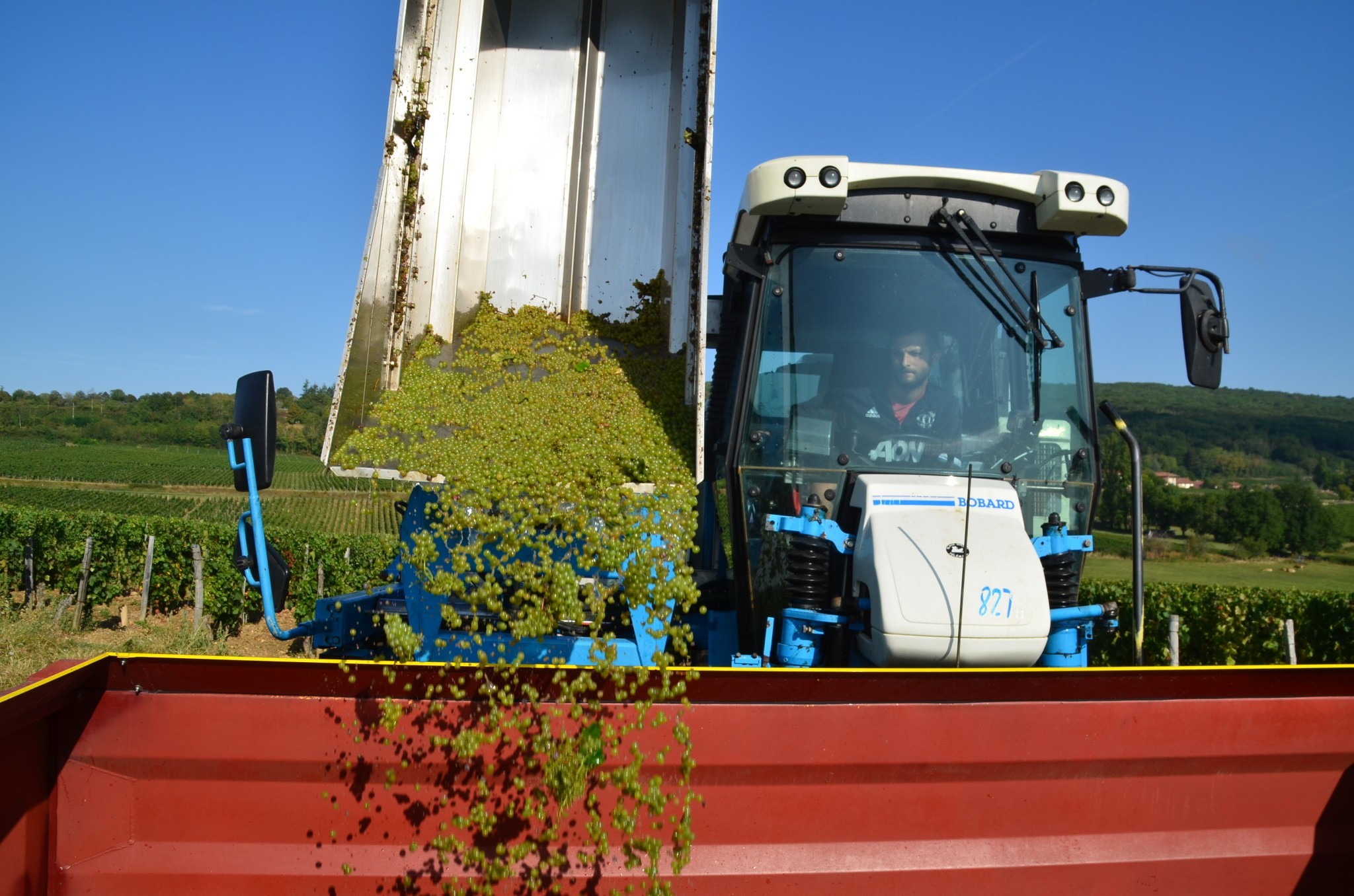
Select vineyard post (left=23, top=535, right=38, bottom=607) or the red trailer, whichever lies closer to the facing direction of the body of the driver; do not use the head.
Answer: the red trailer

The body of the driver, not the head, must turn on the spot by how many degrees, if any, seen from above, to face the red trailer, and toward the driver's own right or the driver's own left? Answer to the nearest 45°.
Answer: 0° — they already face it

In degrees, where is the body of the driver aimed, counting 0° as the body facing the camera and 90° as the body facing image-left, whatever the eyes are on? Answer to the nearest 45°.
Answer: approximately 0°

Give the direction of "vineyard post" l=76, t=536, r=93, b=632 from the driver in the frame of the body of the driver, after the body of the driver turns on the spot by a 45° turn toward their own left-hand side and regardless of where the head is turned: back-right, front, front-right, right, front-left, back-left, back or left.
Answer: back

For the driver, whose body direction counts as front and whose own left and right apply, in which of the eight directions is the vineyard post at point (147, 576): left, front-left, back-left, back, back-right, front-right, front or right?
back-right

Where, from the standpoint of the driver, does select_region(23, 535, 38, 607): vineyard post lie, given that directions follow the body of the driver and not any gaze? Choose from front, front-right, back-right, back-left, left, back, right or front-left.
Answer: back-right
